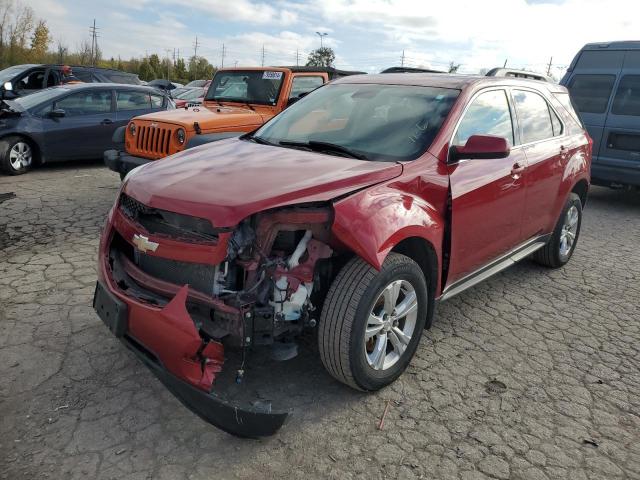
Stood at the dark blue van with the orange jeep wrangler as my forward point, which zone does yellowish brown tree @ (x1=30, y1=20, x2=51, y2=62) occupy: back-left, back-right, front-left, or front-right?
front-right

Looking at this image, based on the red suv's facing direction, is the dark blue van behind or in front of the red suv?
behind

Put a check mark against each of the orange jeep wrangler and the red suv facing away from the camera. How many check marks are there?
0

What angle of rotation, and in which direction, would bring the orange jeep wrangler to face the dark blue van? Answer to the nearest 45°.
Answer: approximately 135° to its left

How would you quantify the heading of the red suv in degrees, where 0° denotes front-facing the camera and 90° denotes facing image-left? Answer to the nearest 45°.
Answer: approximately 45°

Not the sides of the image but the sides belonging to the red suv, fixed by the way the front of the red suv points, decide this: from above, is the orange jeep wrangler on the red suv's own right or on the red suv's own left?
on the red suv's own right

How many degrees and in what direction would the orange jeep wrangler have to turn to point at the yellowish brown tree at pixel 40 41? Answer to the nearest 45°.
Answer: approximately 135° to its right

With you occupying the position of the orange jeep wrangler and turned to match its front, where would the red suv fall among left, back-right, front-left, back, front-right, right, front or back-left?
front-left

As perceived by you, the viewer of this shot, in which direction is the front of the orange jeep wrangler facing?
facing the viewer and to the left of the viewer
